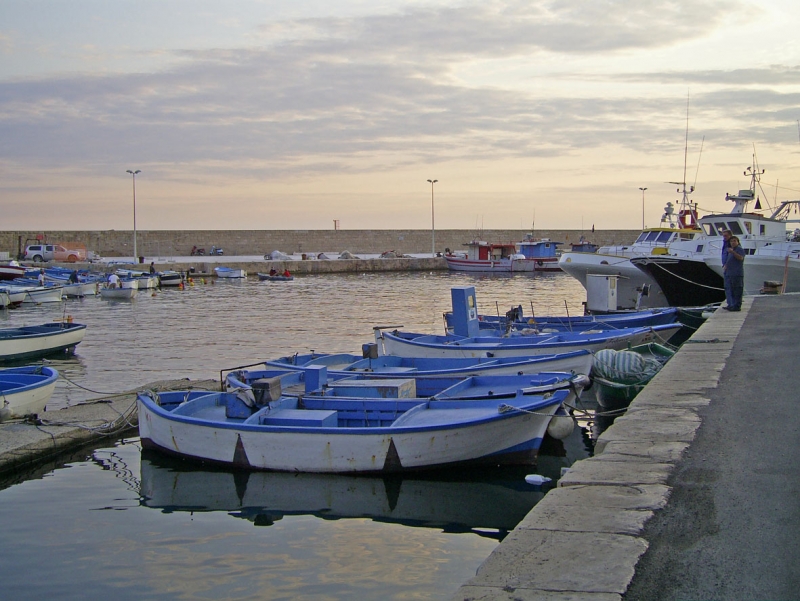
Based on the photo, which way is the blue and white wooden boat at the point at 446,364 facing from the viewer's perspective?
to the viewer's right

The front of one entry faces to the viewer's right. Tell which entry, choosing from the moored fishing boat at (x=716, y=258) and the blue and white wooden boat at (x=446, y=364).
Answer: the blue and white wooden boat

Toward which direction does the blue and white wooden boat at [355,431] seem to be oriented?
to the viewer's right

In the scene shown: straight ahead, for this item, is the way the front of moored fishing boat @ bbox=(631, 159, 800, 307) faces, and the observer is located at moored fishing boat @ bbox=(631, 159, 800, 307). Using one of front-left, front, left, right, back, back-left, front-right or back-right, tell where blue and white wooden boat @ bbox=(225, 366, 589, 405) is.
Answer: front-left

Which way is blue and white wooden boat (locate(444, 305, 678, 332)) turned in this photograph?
to the viewer's right

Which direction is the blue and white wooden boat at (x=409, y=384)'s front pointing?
to the viewer's right

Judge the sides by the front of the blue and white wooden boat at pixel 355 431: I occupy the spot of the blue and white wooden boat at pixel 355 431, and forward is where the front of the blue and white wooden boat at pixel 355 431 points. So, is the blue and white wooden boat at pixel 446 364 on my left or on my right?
on my left
